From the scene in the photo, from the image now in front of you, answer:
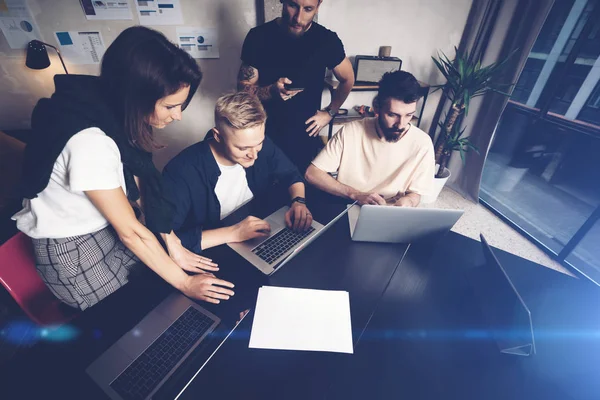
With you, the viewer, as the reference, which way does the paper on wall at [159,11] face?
facing the viewer

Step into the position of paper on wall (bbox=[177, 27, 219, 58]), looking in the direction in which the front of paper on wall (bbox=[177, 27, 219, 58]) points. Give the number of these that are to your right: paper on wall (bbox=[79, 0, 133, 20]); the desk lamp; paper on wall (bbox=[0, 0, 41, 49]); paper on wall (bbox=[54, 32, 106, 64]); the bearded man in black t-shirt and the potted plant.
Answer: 4

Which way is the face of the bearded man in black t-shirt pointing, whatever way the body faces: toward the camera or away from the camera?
toward the camera

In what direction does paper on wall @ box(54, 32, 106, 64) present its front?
toward the camera

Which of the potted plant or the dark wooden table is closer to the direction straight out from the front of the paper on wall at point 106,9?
the dark wooden table

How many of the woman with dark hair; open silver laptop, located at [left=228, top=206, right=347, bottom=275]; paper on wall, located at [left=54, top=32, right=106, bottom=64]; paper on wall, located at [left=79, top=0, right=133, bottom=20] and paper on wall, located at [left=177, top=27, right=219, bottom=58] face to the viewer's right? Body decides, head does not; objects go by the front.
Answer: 1

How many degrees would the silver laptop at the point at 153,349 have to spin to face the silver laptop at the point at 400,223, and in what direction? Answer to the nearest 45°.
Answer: approximately 135° to its right

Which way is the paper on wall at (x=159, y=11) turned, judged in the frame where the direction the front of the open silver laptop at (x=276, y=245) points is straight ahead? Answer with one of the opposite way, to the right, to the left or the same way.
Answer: the opposite way

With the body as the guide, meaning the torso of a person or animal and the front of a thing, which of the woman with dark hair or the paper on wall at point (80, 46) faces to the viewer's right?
the woman with dark hair

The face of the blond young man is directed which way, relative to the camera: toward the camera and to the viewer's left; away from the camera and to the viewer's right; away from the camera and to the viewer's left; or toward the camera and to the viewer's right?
toward the camera and to the viewer's right

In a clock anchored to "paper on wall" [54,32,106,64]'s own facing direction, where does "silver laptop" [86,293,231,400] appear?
The silver laptop is roughly at 12 o'clock from the paper on wall.

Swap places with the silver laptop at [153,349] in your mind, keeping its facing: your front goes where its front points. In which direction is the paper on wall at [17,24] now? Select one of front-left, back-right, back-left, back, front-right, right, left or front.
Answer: front-right

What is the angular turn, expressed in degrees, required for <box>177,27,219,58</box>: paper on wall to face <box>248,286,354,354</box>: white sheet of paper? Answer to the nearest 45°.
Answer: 0° — it already faces it

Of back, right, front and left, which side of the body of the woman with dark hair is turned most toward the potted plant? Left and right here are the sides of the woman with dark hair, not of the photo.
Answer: front

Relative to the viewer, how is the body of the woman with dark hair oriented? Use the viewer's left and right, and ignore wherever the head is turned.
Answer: facing to the right of the viewer

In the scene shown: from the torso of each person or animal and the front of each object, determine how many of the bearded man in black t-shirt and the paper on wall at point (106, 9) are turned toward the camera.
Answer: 2

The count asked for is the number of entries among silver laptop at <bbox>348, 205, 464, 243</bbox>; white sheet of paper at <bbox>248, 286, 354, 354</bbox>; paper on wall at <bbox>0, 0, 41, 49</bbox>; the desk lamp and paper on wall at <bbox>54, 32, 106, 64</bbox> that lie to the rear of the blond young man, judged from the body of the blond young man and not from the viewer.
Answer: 3
